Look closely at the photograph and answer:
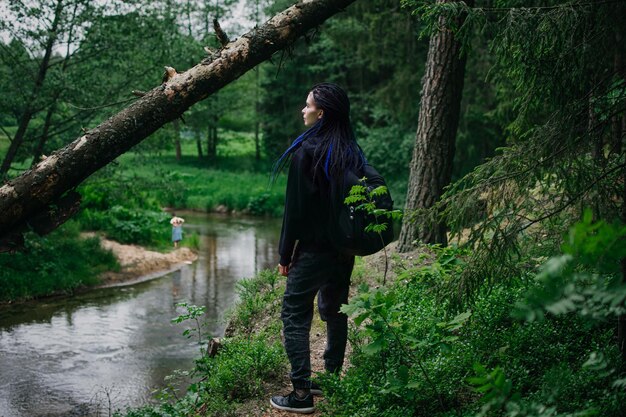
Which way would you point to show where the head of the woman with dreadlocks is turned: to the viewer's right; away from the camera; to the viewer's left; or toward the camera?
to the viewer's left

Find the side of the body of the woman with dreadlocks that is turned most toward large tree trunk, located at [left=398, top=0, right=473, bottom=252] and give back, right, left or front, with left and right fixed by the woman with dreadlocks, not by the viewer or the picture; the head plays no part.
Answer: right

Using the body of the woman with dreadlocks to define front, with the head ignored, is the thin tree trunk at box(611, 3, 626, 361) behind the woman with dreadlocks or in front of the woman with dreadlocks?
behind

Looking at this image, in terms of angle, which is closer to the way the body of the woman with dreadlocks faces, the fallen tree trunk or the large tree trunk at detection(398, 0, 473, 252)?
the fallen tree trunk
